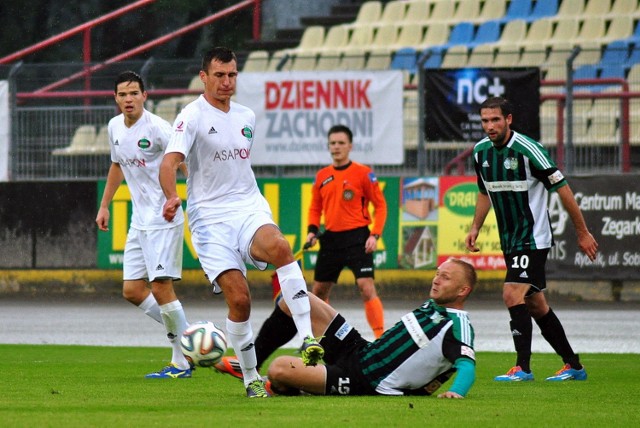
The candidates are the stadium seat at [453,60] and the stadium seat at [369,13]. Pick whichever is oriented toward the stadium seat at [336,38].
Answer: the stadium seat at [369,13]

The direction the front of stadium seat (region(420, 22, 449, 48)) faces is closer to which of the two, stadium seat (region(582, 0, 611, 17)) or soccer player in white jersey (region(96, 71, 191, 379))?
the soccer player in white jersey

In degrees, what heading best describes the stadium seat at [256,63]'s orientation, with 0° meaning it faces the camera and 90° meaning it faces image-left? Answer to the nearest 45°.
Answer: approximately 45°

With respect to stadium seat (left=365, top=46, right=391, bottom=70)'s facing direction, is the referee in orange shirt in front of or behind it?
in front

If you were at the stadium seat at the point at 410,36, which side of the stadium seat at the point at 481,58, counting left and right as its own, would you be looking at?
right

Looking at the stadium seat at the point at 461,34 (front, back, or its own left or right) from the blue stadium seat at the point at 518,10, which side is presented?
back

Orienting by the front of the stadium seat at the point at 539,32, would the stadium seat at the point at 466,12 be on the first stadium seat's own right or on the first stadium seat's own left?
on the first stadium seat's own right
